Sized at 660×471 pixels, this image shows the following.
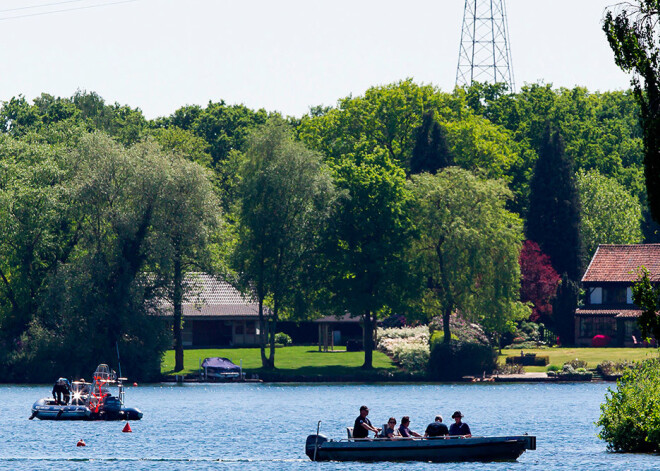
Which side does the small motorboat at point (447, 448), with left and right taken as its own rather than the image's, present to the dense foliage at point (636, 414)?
front

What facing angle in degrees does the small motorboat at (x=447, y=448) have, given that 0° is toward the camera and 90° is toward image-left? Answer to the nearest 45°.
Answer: approximately 270°

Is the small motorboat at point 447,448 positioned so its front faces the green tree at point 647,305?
no
